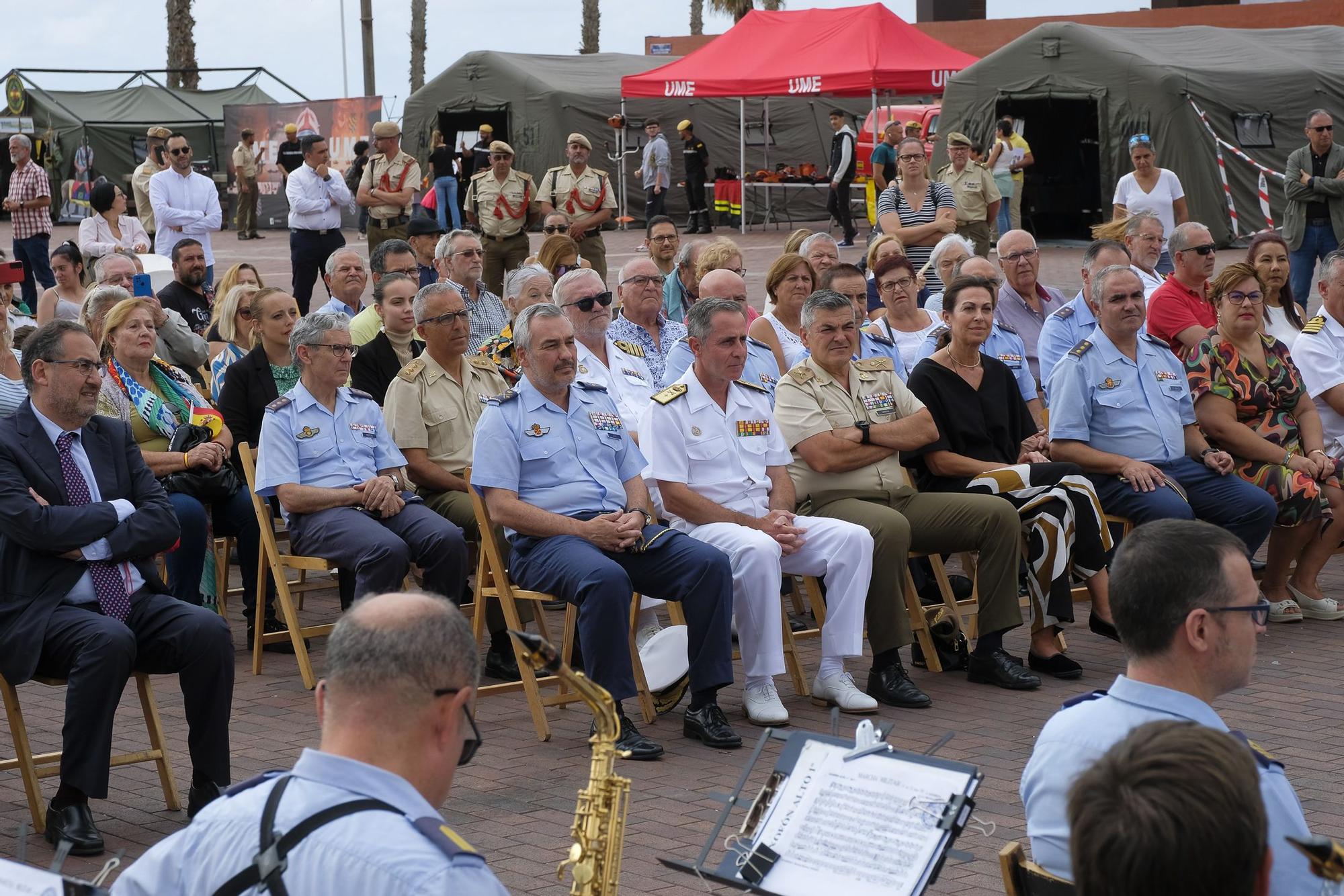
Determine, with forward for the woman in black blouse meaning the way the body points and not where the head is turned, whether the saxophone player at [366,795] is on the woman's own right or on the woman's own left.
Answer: on the woman's own right

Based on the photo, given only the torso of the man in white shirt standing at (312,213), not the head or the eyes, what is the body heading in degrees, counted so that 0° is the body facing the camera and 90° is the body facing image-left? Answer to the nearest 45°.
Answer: approximately 315°

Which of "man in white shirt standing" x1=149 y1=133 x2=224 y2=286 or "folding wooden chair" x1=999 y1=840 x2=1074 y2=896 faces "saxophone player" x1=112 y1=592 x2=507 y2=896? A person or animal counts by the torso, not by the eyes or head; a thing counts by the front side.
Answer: the man in white shirt standing

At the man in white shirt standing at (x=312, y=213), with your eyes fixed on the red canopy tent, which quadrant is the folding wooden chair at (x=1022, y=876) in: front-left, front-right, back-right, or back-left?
back-right

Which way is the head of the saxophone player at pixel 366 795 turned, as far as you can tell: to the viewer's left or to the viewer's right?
to the viewer's right

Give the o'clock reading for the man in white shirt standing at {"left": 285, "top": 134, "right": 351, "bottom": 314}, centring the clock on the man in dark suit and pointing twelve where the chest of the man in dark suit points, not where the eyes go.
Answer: The man in white shirt standing is roughly at 8 o'clock from the man in dark suit.

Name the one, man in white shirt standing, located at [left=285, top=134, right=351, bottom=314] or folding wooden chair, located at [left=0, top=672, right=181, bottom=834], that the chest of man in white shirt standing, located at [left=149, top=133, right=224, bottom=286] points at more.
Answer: the folding wooden chair

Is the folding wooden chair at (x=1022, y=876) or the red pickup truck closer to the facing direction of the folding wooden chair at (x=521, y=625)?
the folding wooden chair

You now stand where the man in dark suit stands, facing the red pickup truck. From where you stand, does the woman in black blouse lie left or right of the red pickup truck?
right

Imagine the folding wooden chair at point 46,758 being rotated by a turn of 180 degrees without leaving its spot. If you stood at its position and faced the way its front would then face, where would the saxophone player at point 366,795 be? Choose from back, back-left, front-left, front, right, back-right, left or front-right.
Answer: back-left

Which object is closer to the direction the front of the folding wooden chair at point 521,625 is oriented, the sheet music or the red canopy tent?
the sheet music
